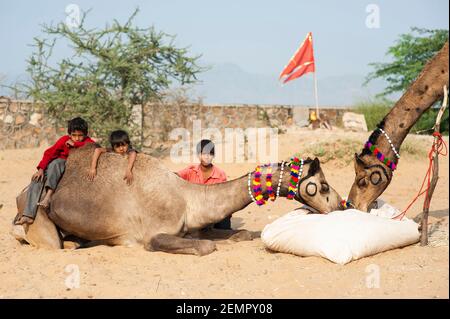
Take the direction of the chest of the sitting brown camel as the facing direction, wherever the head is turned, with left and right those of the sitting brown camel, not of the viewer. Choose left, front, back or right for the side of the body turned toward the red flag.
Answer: left

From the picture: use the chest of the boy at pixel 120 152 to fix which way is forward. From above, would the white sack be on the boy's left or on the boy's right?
on the boy's left

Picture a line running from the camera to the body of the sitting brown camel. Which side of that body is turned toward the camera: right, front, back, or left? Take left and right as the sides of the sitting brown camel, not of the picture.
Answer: right

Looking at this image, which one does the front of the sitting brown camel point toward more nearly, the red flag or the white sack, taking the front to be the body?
the white sack

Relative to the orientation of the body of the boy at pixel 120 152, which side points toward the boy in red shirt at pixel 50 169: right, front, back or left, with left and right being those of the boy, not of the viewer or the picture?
right

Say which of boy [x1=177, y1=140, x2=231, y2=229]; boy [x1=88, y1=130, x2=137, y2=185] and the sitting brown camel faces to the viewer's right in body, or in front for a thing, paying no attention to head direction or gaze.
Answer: the sitting brown camel

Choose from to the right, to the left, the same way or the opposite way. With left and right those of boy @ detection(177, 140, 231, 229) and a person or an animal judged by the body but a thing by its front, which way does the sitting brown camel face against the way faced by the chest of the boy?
to the left

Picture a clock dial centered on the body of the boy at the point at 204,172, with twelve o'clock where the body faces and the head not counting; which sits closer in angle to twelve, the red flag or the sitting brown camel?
the sitting brown camel
